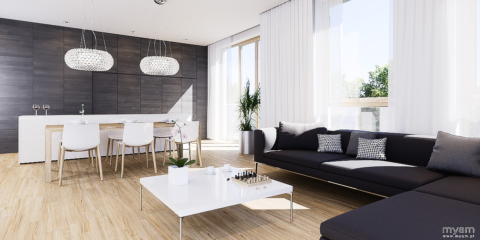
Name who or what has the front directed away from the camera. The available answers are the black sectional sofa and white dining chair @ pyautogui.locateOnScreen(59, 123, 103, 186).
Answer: the white dining chair

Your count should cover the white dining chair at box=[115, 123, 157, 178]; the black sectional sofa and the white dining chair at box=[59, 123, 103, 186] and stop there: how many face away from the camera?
2

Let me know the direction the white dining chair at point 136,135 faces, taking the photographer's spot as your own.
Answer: facing away from the viewer

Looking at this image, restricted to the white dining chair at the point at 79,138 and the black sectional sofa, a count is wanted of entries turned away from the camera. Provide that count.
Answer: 1

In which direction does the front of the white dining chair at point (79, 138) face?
away from the camera

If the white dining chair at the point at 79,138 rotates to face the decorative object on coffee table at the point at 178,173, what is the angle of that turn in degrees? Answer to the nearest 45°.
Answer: approximately 180°

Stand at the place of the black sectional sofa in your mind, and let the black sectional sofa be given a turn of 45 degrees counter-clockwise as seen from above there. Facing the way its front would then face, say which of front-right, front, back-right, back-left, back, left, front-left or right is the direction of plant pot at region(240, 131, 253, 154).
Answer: back-right

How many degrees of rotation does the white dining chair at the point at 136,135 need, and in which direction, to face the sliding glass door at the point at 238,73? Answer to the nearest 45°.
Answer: approximately 45° to its right

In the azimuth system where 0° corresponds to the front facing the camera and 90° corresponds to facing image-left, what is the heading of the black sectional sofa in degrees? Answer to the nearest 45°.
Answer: approximately 45°
